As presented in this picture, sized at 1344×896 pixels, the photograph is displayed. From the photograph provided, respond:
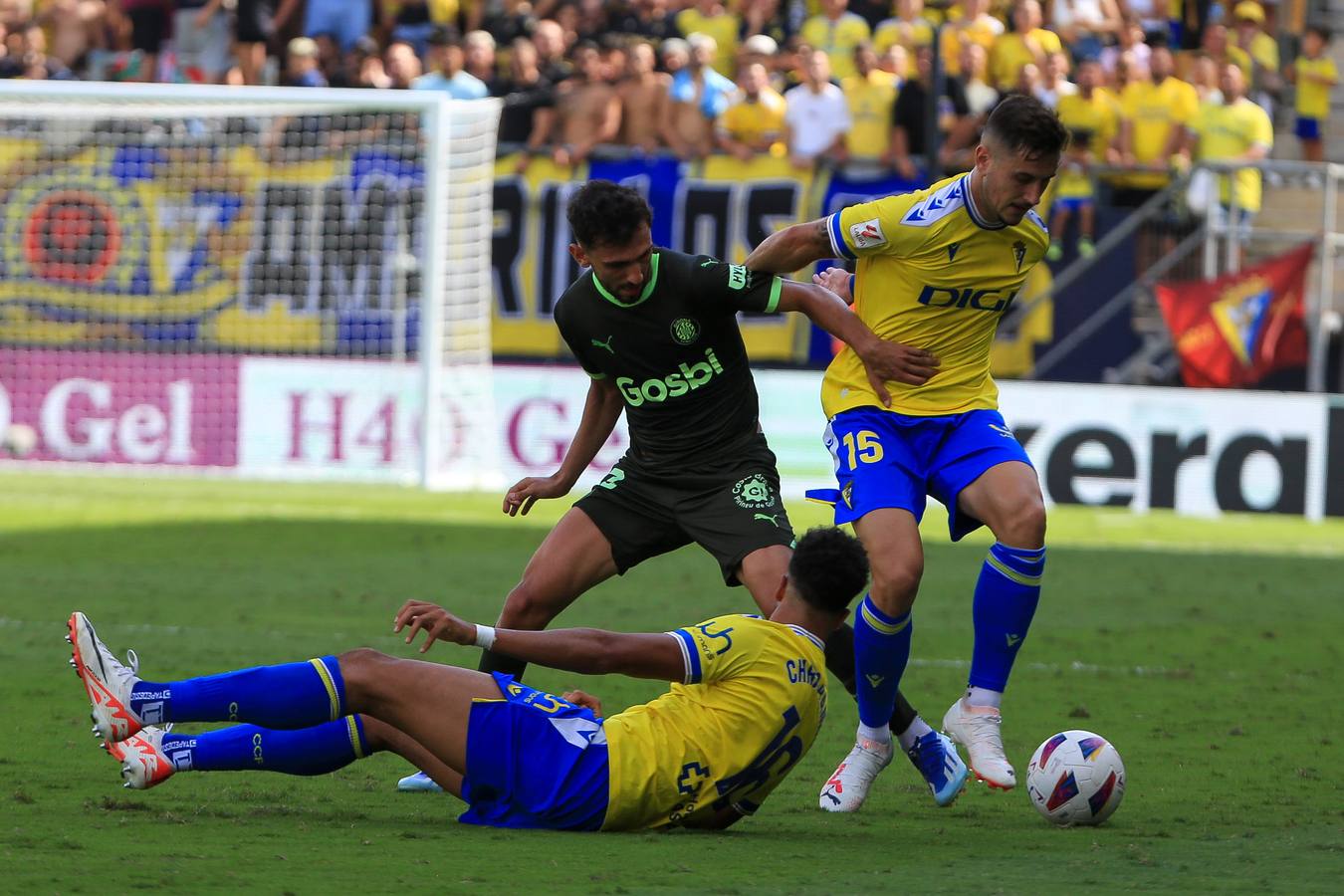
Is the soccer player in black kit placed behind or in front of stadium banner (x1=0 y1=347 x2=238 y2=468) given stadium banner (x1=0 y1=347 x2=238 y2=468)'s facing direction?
in front

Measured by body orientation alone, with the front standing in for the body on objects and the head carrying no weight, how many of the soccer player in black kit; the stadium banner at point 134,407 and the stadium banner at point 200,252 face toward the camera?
3

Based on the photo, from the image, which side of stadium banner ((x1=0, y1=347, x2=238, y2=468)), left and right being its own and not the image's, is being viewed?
front

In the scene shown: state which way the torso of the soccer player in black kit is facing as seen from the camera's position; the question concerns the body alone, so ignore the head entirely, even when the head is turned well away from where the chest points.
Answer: toward the camera

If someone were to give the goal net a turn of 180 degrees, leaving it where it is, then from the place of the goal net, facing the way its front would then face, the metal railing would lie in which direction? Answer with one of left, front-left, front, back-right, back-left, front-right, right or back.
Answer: right

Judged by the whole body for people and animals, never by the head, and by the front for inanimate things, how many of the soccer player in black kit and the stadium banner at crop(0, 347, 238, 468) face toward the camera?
2

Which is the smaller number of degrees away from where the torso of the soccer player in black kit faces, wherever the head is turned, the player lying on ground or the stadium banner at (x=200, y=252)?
the player lying on ground

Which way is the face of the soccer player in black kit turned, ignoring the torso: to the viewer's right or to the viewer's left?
to the viewer's right

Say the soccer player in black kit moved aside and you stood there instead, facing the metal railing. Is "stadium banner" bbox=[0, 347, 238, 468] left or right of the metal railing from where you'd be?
left

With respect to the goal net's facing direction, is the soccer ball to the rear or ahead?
ahead

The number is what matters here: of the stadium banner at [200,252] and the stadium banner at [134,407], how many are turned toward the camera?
2

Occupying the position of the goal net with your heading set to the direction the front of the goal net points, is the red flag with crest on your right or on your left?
on your left

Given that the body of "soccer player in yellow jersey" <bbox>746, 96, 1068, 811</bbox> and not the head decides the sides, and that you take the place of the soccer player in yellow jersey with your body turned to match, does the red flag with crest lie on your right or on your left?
on your left
